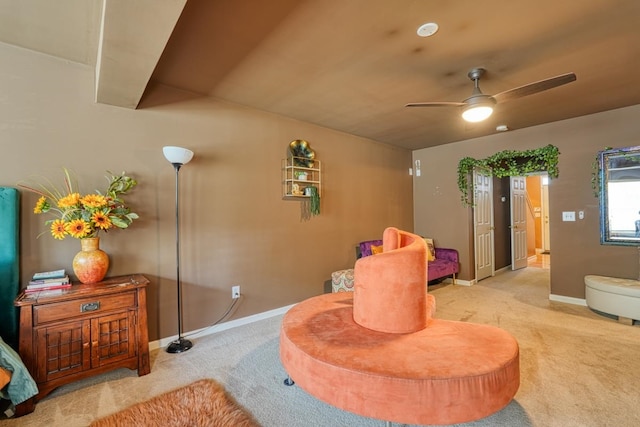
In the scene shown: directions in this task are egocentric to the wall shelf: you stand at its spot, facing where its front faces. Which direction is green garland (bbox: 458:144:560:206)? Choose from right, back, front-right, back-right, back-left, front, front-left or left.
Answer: front-left

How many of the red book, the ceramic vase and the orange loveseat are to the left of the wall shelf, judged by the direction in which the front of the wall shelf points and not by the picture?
0

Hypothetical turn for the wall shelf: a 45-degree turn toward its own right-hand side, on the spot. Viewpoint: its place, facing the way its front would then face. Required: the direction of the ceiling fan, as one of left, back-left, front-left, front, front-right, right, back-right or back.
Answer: front-left

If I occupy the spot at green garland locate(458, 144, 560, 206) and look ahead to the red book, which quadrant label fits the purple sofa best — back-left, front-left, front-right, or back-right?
front-right

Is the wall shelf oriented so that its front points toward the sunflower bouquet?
no

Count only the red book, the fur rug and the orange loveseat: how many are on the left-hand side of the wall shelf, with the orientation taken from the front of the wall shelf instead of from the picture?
0

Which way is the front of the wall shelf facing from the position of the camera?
facing the viewer and to the right of the viewer

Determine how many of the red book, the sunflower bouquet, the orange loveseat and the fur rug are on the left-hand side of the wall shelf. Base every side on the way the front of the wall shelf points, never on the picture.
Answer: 0

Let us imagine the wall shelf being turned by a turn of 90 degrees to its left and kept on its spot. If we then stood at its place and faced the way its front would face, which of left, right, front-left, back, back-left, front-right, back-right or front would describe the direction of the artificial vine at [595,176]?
front-right

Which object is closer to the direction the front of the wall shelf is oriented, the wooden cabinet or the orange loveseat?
the orange loveseat

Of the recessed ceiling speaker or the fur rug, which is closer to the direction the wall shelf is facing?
the recessed ceiling speaker

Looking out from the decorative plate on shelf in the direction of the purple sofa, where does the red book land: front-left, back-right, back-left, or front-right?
back-right

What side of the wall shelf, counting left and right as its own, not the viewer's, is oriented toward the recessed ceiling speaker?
front

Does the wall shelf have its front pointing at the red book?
no

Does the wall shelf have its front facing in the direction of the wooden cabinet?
no

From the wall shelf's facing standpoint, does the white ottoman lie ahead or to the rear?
ahead

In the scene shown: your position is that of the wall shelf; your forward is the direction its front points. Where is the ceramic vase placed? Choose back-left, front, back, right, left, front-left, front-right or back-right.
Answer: right

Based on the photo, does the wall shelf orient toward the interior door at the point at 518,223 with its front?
no

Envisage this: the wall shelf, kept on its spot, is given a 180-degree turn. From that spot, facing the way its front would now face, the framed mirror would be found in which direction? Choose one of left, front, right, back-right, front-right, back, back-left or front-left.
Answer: back-right

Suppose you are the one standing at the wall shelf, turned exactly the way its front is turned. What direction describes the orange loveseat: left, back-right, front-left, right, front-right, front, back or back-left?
front-right
